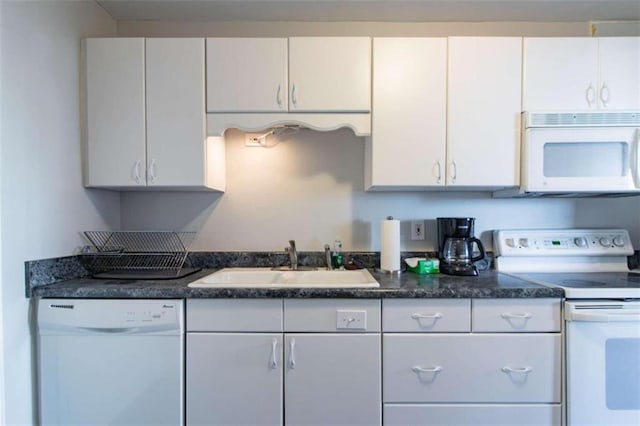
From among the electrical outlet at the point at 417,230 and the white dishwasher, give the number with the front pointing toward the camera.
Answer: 2

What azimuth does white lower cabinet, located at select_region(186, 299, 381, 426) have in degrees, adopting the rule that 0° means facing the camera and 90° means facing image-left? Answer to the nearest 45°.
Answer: approximately 0°

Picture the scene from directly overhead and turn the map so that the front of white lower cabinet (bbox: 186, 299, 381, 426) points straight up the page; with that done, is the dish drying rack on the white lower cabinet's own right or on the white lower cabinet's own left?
on the white lower cabinet's own right

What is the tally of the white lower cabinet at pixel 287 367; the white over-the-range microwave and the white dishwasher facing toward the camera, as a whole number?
3

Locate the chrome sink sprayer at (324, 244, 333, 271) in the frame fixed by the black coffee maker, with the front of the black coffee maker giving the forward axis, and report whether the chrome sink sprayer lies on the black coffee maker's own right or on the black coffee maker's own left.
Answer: on the black coffee maker's own right
